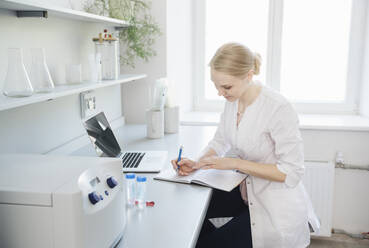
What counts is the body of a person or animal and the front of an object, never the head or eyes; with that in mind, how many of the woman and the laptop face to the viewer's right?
1

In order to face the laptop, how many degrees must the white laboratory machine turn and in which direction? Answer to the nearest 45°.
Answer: approximately 135° to its left

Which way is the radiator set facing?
toward the camera

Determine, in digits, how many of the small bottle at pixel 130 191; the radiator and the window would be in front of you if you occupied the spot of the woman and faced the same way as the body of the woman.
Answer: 1

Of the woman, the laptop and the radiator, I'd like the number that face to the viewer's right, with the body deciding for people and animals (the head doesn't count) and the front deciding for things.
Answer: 1

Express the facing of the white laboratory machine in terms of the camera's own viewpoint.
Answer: facing the viewer and to the right of the viewer

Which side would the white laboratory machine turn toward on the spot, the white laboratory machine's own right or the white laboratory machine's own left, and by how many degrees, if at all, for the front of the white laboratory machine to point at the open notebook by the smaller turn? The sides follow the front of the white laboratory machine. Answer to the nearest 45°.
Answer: approximately 90° to the white laboratory machine's own left

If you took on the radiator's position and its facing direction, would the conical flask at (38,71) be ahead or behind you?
ahead

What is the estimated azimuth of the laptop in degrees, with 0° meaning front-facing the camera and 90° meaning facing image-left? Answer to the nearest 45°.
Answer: approximately 270°

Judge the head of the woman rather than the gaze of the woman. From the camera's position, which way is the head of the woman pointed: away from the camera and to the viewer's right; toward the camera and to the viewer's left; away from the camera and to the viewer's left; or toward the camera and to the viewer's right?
toward the camera and to the viewer's left
